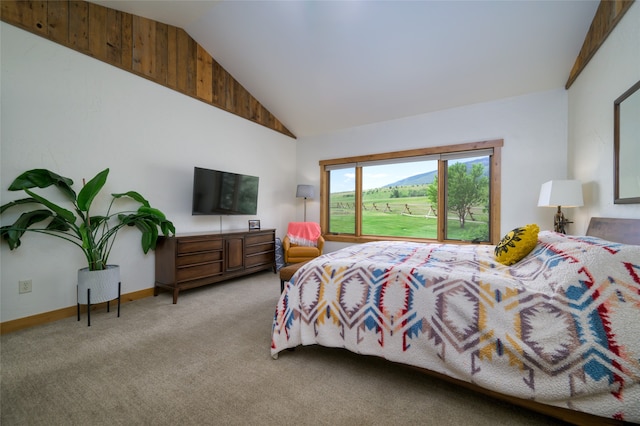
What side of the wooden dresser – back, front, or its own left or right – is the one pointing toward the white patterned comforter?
front

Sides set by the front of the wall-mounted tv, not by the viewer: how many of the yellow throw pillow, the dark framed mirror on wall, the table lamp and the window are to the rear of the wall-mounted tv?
0

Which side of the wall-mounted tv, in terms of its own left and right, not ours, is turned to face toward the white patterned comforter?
front

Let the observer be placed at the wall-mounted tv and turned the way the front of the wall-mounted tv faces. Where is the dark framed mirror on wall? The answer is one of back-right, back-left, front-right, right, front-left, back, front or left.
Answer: front

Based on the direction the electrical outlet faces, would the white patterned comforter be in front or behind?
in front

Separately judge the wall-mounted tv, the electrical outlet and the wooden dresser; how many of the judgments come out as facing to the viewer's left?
0

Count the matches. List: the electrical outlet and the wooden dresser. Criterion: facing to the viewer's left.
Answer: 0

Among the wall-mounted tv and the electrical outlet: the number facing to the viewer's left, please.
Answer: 0

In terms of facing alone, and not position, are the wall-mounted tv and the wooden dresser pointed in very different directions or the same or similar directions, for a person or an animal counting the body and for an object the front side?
same or similar directions

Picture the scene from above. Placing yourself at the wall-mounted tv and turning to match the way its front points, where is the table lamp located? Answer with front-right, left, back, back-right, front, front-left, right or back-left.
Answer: front

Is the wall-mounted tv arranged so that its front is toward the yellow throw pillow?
yes

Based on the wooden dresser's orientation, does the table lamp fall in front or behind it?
in front

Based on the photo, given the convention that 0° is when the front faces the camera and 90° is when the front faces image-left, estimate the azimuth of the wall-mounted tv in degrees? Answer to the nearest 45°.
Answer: approximately 315°

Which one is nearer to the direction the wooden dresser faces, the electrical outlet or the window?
the window

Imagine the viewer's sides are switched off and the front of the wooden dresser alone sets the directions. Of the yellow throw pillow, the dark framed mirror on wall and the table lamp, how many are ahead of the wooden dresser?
3

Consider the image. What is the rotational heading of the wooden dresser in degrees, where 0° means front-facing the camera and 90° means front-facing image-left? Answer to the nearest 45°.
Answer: approximately 315°

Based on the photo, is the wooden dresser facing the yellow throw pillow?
yes
